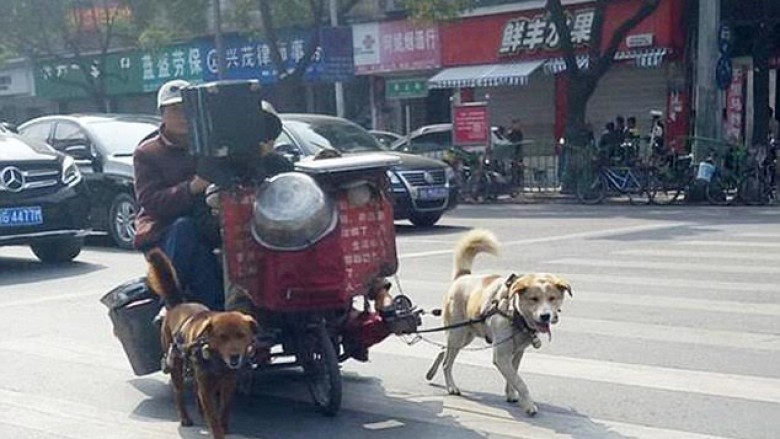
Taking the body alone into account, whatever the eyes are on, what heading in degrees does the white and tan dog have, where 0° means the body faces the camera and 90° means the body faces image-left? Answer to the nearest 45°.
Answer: approximately 315°

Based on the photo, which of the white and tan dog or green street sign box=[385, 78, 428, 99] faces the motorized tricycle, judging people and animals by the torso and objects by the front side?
the green street sign

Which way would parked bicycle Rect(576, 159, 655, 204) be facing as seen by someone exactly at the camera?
facing to the left of the viewer

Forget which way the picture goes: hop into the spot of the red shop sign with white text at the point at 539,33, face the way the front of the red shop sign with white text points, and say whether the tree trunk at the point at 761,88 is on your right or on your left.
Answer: on your left

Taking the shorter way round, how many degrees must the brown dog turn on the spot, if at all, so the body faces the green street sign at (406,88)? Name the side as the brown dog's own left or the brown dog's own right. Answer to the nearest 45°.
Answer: approximately 135° to the brown dog's own left

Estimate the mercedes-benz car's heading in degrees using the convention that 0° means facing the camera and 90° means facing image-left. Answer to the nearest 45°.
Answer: approximately 315°

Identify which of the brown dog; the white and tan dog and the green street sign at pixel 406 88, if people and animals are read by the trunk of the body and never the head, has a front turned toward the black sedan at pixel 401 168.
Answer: the green street sign

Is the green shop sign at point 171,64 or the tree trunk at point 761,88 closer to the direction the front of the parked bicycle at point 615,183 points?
the green shop sign

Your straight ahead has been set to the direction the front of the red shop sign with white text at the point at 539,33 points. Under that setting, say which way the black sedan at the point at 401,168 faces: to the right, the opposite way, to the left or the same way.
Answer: to the left

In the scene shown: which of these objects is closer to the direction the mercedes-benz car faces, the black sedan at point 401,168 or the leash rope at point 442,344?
the leash rope

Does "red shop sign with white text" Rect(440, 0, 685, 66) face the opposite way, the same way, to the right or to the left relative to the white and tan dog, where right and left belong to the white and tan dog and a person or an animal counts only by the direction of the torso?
to the right
